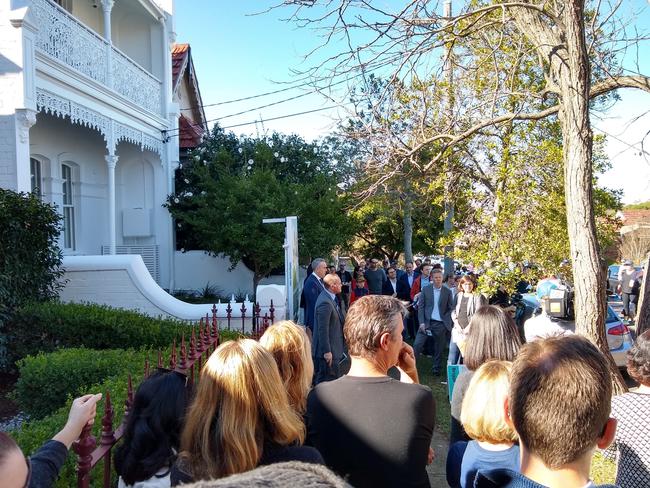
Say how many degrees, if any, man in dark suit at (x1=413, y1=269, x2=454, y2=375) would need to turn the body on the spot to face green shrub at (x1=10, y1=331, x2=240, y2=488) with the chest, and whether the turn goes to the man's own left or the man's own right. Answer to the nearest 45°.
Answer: approximately 45° to the man's own right

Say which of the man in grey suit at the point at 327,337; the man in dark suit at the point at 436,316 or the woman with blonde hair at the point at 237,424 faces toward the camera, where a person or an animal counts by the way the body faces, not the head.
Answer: the man in dark suit

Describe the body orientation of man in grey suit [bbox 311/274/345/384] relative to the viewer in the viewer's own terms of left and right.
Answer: facing to the right of the viewer

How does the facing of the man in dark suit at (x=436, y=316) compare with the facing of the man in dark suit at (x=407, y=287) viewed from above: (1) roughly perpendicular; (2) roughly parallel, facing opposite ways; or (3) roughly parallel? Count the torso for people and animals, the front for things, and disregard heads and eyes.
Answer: roughly parallel

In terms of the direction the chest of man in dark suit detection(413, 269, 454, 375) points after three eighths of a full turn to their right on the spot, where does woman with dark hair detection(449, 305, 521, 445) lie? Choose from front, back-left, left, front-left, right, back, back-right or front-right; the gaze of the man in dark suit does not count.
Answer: back-left

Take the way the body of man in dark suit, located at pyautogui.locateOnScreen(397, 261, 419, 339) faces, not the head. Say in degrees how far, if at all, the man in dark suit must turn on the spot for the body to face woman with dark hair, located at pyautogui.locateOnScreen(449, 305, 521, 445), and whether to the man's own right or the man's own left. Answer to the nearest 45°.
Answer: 0° — they already face them

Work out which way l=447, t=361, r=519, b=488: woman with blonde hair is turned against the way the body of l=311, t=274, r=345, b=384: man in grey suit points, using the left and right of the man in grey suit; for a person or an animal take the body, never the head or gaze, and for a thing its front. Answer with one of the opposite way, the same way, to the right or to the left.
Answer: to the left

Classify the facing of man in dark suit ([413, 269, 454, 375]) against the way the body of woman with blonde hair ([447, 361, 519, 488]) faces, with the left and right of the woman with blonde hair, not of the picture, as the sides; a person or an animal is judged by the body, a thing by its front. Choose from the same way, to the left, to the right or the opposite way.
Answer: the opposite way

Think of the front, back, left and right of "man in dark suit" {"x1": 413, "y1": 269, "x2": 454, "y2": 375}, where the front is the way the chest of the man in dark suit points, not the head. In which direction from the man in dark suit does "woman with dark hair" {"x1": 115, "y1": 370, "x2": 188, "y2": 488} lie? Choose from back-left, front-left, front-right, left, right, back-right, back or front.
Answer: front

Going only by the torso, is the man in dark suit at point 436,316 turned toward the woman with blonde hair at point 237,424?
yes

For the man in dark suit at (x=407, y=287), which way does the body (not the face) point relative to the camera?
toward the camera

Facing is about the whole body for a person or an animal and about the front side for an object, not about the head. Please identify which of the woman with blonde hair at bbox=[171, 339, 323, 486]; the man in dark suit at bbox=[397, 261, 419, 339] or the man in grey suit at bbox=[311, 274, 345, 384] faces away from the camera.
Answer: the woman with blonde hair

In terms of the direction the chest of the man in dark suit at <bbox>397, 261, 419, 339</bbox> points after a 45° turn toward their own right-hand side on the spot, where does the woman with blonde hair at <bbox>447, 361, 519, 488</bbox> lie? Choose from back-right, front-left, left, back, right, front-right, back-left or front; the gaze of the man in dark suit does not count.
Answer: front-left

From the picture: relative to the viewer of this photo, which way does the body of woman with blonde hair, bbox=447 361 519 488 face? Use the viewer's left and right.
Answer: facing away from the viewer

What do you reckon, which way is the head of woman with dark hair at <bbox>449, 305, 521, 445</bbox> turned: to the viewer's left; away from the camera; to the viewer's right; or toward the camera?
away from the camera

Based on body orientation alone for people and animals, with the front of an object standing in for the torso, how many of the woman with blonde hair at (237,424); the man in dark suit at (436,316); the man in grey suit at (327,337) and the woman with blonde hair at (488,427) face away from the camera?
2

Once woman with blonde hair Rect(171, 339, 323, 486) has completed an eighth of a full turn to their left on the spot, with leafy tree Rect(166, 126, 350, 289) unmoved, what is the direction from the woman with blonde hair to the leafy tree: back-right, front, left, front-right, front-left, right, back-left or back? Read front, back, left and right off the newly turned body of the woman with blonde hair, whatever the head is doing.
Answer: front-right

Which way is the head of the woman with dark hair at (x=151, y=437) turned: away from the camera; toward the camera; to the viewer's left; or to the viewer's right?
away from the camera
